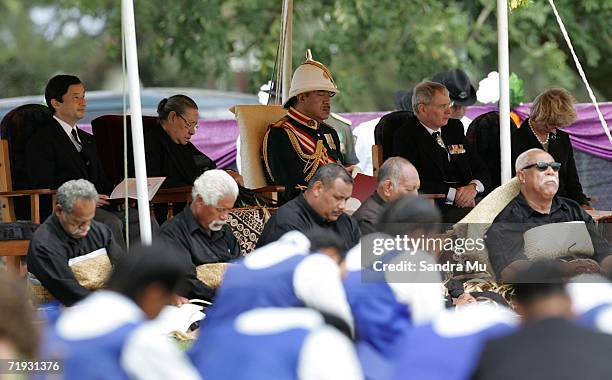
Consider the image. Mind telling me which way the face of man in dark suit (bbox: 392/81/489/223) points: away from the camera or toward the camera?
toward the camera

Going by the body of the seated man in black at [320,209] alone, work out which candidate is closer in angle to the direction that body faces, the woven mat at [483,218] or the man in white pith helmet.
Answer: the woven mat

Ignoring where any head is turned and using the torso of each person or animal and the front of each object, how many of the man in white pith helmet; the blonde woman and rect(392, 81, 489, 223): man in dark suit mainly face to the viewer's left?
0

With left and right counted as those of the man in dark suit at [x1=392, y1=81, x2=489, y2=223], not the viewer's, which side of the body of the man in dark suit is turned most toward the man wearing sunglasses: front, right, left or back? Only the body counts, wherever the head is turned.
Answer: front

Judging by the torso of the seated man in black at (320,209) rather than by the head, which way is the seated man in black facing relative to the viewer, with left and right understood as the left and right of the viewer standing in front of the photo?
facing the viewer and to the right of the viewer

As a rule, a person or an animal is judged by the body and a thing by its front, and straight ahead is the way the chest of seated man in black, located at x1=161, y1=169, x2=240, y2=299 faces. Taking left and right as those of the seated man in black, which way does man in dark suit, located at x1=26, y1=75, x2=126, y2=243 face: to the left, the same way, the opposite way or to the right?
the same way

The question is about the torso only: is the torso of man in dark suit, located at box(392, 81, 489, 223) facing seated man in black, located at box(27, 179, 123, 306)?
no

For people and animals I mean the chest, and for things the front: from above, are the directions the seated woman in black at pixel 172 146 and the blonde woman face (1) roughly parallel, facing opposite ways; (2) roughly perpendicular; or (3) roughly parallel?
roughly parallel

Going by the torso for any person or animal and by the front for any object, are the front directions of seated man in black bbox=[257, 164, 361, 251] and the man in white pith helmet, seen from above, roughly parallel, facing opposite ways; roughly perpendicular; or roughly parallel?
roughly parallel

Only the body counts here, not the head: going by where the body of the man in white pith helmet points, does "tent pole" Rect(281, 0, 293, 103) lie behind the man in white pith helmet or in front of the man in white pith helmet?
behind

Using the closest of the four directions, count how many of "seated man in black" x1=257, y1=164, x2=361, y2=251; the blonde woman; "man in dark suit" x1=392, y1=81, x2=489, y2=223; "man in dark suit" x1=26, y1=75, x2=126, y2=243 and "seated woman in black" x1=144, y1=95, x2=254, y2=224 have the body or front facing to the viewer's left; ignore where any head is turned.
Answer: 0

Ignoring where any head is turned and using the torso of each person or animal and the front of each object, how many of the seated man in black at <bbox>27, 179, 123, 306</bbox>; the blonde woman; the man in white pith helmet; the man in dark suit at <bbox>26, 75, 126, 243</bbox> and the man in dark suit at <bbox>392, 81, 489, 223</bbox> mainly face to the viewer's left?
0

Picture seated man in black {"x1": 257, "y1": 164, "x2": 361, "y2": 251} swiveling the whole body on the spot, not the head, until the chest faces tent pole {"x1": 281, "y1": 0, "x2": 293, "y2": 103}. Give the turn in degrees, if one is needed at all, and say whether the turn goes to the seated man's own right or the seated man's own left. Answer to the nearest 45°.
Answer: approximately 135° to the seated man's own left

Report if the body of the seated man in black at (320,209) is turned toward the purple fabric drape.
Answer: no

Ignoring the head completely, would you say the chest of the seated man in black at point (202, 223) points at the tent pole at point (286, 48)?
no

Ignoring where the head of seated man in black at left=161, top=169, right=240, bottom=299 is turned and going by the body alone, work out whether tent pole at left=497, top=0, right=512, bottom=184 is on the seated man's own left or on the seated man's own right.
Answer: on the seated man's own left
